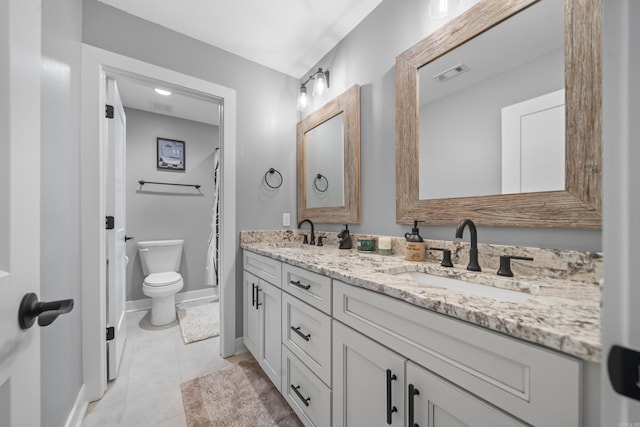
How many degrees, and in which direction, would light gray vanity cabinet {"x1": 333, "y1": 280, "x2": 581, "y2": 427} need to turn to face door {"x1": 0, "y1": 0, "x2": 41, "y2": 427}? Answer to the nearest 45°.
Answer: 0° — it already faces it

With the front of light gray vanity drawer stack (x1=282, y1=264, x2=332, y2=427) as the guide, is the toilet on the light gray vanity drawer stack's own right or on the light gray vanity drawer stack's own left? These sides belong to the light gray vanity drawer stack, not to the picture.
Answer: on the light gray vanity drawer stack's own right

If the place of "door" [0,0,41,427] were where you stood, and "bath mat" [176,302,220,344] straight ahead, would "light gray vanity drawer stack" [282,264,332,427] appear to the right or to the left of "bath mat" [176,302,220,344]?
right

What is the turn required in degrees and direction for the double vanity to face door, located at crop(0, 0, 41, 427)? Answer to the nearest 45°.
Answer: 0° — it already faces it

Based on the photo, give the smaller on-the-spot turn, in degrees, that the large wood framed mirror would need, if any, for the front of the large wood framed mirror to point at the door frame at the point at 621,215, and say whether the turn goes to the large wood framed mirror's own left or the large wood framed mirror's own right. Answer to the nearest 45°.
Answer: approximately 45° to the large wood framed mirror's own left

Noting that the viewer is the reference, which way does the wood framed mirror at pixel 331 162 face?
facing the viewer and to the left of the viewer

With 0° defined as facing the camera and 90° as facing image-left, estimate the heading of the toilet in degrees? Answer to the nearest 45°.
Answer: approximately 0°

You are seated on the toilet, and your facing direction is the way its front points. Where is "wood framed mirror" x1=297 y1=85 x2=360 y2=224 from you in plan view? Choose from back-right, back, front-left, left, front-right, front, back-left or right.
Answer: front-left

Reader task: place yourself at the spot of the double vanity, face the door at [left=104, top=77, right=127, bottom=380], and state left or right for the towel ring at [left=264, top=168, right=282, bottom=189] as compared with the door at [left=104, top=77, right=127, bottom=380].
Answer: right

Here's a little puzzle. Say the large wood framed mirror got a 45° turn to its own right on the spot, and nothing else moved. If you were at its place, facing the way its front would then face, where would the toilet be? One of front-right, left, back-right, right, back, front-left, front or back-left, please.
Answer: front

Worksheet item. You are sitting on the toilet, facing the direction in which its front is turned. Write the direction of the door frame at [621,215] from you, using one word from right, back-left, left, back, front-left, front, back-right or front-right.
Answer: front

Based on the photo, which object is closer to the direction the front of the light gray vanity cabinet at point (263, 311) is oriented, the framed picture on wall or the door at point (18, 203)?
the door
